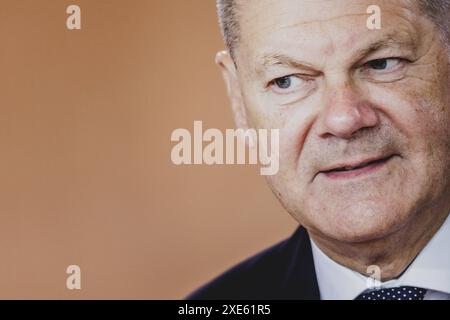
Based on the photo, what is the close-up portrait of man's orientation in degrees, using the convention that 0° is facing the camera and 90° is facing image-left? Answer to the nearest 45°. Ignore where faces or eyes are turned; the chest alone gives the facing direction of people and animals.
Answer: approximately 0°
